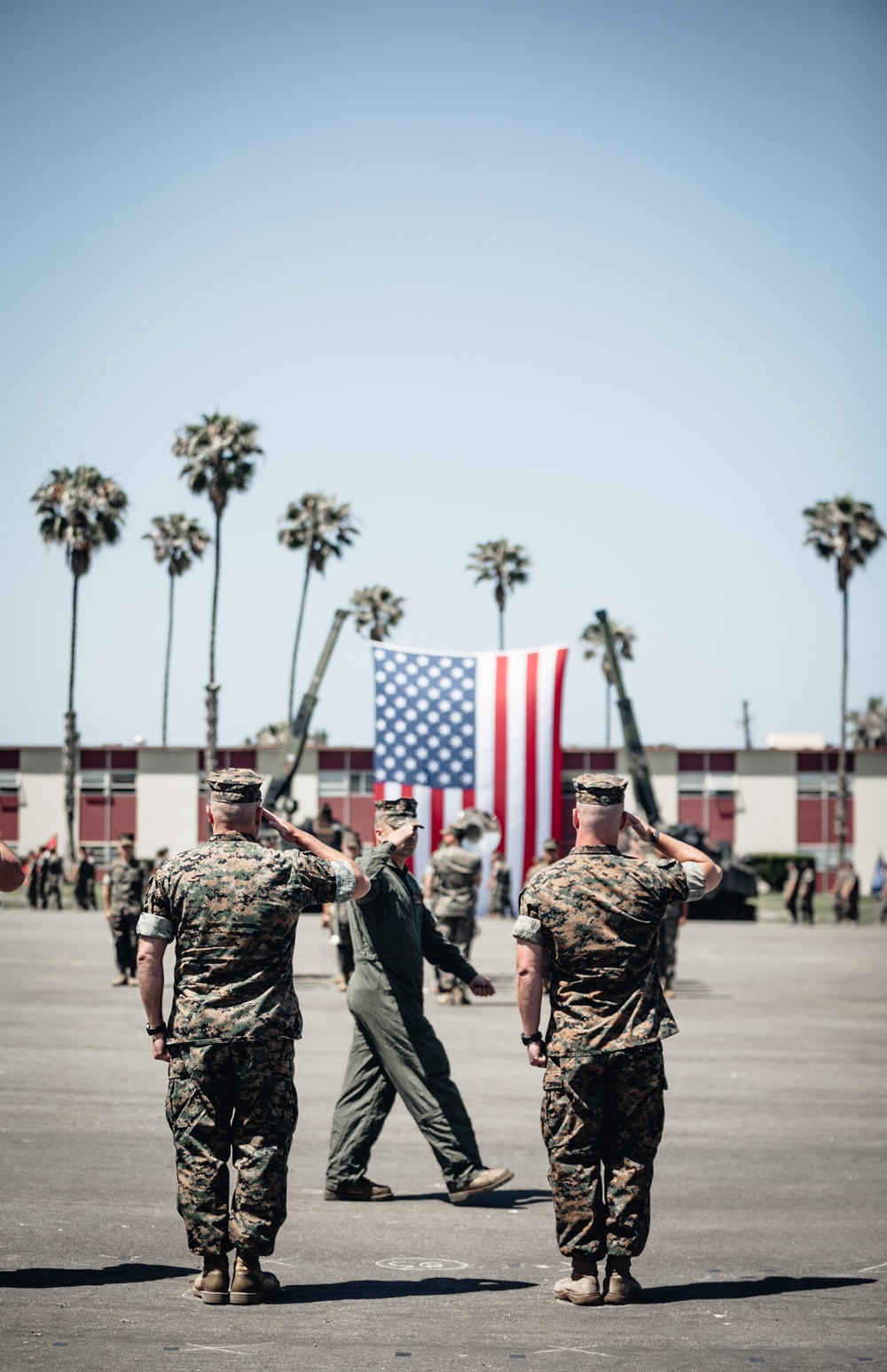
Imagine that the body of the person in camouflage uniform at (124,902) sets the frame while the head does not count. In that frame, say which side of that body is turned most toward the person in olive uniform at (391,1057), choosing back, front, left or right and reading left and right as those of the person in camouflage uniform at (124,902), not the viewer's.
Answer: front

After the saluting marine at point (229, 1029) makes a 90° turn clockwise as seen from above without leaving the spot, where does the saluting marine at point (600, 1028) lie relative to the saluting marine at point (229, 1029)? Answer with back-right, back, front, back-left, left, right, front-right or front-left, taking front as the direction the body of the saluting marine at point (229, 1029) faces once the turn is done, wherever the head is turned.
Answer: front

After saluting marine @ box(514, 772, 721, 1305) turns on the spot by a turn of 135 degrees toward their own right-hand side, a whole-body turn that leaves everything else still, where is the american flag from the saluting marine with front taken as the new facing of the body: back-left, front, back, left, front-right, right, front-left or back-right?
back-left

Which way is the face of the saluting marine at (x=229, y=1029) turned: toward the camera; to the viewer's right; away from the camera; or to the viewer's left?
away from the camera

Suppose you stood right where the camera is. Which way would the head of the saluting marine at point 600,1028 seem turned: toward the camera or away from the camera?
away from the camera

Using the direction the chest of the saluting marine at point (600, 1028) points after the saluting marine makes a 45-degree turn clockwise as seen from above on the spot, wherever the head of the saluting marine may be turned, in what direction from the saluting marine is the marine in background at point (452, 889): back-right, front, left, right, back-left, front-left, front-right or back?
front-left

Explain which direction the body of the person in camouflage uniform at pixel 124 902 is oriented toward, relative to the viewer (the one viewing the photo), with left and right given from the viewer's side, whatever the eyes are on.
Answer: facing the viewer

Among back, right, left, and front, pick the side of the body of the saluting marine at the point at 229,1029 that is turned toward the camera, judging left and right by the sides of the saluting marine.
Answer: back

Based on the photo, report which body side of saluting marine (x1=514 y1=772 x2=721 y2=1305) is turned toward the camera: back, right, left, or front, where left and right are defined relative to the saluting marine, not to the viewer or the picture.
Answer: back

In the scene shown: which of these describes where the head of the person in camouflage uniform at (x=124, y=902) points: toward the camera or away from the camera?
toward the camera
